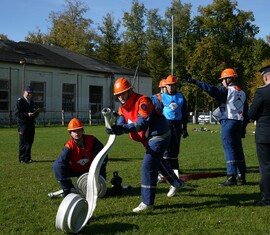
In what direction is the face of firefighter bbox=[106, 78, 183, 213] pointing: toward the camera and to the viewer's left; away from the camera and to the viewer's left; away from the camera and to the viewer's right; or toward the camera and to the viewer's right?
toward the camera and to the viewer's left

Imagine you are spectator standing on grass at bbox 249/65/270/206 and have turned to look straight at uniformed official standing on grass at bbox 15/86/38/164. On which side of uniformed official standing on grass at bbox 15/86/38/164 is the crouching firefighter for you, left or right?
left

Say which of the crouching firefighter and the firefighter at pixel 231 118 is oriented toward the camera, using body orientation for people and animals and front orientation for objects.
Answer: the crouching firefighter

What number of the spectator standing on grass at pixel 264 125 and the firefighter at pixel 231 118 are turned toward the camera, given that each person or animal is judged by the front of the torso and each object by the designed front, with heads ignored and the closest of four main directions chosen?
0

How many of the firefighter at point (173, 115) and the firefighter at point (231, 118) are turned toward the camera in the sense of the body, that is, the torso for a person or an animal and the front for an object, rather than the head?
1

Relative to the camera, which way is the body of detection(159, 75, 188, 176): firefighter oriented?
toward the camera

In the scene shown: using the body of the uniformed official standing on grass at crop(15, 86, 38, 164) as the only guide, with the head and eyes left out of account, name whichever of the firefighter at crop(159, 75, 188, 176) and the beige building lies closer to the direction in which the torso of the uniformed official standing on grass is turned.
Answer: the firefighter

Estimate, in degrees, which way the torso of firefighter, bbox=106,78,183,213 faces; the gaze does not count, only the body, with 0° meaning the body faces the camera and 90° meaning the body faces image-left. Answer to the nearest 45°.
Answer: approximately 45°

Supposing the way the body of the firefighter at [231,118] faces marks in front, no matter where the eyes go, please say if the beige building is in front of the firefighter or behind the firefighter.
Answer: in front

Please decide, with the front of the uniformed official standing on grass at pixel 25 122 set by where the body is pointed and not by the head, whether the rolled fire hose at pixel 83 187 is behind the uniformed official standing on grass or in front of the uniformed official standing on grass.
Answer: in front

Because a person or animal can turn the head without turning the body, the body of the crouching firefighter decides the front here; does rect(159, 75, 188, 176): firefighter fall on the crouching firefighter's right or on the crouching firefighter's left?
on the crouching firefighter's left

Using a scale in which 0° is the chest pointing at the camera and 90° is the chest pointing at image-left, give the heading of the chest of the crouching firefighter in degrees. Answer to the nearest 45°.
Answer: approximately 0°

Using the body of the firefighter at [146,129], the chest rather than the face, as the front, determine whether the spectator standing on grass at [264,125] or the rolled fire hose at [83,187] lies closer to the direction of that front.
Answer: the rolled fire hose

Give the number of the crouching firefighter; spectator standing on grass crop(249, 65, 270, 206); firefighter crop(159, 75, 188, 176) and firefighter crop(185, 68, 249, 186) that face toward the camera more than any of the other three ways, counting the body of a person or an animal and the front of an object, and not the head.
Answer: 2

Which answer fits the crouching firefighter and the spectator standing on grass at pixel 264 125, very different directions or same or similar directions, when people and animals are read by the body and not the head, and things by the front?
very different directions
